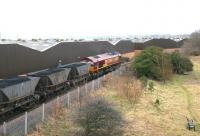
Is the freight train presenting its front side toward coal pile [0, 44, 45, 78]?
no

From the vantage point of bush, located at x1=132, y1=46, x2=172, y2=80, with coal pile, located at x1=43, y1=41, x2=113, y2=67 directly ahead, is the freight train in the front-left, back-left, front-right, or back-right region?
front-left

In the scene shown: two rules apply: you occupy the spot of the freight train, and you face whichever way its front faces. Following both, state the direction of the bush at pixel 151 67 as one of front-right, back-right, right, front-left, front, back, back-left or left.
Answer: front

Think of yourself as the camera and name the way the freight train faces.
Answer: facing away from the viewer and to the right of the viewer

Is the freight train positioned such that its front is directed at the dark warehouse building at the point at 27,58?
no

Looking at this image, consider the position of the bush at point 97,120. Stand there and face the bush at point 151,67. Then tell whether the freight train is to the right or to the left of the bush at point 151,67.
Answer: left

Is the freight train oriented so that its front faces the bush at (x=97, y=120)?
no
